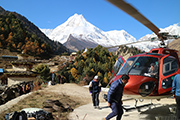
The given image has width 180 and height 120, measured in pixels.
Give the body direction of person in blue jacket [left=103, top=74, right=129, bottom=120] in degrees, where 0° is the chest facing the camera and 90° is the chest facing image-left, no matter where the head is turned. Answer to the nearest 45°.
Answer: approximately 270°

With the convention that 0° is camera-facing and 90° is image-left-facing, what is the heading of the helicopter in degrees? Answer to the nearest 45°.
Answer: approximately 45°

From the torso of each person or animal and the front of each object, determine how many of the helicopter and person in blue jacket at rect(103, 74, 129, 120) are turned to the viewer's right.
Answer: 1

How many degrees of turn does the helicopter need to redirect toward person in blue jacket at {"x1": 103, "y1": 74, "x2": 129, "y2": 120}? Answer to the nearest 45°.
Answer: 0° — it already faces them
